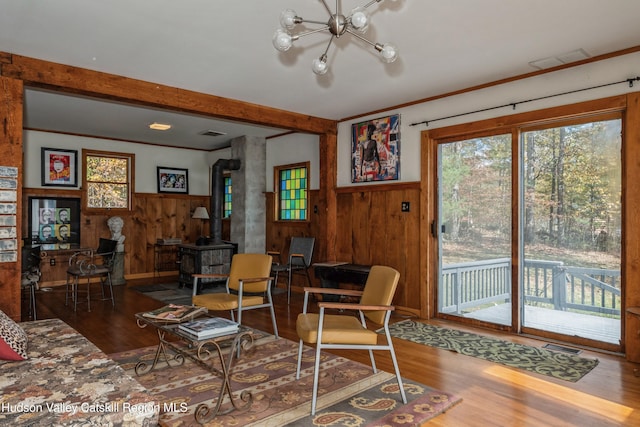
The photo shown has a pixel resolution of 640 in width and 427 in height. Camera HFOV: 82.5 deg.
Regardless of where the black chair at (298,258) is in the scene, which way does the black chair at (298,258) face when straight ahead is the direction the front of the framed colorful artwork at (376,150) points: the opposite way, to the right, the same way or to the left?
the same way

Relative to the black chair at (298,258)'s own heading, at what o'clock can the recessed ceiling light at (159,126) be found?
The recessed ceiling light is roughly at 2 o'clock from the black chair.

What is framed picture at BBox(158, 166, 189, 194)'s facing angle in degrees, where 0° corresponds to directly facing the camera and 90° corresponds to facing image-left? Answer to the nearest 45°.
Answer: approximately 315°

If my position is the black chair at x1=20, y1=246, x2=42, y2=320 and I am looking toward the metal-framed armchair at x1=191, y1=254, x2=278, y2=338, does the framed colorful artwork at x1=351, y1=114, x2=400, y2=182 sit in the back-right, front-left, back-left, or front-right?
front-left

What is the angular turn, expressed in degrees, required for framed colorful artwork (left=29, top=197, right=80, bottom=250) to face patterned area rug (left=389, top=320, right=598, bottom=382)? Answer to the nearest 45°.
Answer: approximately 45° to its left

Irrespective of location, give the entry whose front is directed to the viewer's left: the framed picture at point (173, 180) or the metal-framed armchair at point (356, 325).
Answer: the metal-framed armchair

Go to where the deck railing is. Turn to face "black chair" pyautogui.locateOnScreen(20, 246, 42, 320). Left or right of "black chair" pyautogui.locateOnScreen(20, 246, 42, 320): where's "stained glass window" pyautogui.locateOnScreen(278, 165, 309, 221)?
right

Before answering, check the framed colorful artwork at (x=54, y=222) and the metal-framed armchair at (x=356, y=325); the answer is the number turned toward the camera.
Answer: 1

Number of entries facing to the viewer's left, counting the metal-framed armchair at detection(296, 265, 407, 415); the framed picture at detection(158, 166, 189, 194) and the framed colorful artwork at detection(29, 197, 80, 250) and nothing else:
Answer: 1

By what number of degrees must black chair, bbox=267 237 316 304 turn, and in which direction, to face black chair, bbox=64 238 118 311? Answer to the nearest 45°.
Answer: approximately 45° to its right

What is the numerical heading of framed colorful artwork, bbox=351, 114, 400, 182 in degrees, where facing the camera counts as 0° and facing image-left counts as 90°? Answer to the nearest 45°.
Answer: approximately 45°

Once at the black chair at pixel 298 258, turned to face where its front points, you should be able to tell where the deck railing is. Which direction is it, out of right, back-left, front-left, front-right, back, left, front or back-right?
left

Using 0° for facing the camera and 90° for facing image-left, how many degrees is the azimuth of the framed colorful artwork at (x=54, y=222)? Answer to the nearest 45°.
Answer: approximately 0°

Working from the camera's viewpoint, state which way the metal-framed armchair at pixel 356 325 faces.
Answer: facing to the left of the viewer

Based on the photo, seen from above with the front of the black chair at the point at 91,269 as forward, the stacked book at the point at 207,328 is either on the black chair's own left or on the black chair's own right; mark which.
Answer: on the black chair's own left

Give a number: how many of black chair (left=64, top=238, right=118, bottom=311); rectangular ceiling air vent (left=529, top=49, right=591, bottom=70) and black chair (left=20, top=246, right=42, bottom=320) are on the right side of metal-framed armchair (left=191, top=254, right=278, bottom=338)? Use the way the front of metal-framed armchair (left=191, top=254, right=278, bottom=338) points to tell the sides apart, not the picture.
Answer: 2

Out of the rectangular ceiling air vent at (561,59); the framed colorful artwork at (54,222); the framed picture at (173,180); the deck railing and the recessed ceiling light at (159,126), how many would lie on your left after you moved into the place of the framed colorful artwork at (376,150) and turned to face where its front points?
2

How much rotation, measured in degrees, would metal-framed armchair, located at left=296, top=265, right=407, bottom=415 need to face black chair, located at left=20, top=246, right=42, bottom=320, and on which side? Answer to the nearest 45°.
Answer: approximately 45° to its right

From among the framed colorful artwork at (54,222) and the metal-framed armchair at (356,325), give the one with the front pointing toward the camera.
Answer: the framed colorful artwork
